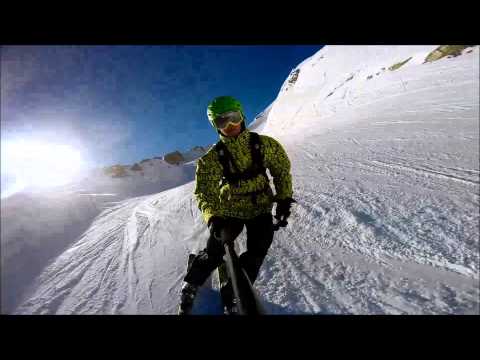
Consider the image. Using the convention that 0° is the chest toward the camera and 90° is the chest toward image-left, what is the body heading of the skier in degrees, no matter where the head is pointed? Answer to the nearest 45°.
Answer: approximately 0°
